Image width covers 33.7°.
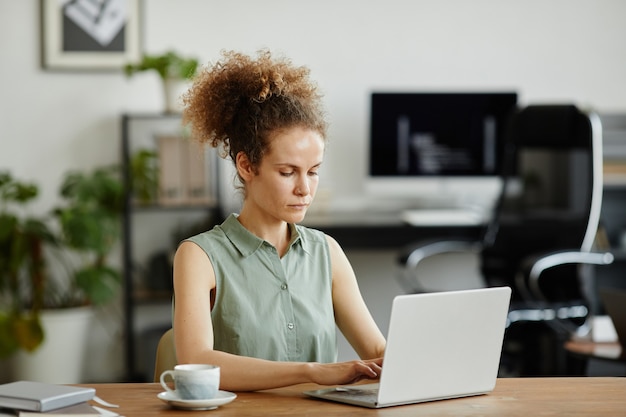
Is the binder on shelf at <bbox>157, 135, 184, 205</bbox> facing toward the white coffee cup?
yes

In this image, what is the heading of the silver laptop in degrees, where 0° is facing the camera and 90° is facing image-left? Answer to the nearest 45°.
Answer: approximately 135°

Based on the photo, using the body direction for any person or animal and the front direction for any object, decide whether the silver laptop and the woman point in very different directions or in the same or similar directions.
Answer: very different directions

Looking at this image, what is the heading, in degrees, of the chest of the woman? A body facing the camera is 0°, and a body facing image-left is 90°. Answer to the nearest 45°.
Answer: approximately 315°

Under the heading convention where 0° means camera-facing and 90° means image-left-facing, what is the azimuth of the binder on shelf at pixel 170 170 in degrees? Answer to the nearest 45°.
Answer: approximately 0°

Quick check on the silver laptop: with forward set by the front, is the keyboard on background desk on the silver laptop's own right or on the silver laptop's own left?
on the silver laptop's own right

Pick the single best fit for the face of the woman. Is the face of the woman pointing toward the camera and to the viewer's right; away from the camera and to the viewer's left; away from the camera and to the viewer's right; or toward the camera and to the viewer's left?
toward the camera and to the viewer's right

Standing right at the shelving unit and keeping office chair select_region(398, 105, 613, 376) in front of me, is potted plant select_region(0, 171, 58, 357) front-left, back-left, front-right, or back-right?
back-right
